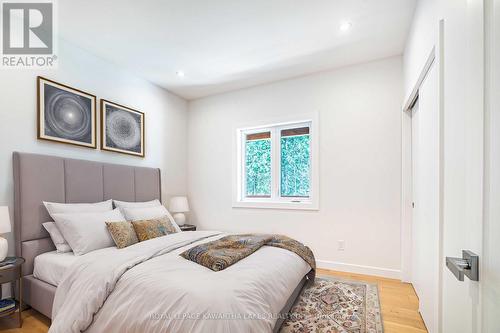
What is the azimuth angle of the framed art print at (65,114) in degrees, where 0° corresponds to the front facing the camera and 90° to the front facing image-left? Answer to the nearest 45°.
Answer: approximately 315°

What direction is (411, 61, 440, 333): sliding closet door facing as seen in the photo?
to the viewer's left

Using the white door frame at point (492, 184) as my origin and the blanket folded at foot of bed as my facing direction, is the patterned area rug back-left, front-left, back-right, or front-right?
front-right

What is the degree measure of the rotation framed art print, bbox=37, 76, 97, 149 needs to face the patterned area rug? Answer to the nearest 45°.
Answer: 0° — it already faces it

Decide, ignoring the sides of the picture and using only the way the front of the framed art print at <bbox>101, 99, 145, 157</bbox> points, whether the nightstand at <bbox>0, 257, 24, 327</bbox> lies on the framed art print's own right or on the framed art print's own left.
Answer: on the framed art print's own right

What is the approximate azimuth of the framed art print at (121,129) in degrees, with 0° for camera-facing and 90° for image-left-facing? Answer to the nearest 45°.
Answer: approximately 315°

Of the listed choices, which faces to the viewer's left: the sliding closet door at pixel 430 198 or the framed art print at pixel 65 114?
the sliding closet door

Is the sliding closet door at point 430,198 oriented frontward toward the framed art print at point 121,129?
yes

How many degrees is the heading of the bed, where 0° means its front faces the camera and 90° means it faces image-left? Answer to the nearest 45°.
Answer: approximately 315°

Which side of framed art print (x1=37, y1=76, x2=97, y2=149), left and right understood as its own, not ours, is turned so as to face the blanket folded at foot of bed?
front

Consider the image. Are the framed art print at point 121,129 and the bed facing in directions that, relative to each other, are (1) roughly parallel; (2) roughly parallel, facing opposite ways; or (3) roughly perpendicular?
roughly parallel

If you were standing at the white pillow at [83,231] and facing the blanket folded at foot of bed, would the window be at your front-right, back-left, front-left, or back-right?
front-left

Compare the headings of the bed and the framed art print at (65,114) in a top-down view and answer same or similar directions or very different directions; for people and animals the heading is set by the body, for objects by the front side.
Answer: same or similar directions

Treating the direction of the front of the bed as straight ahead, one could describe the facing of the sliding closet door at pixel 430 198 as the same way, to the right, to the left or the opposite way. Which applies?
the opposite way

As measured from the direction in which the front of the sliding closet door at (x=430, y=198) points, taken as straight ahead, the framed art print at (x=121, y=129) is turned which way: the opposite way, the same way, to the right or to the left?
the opposite way
